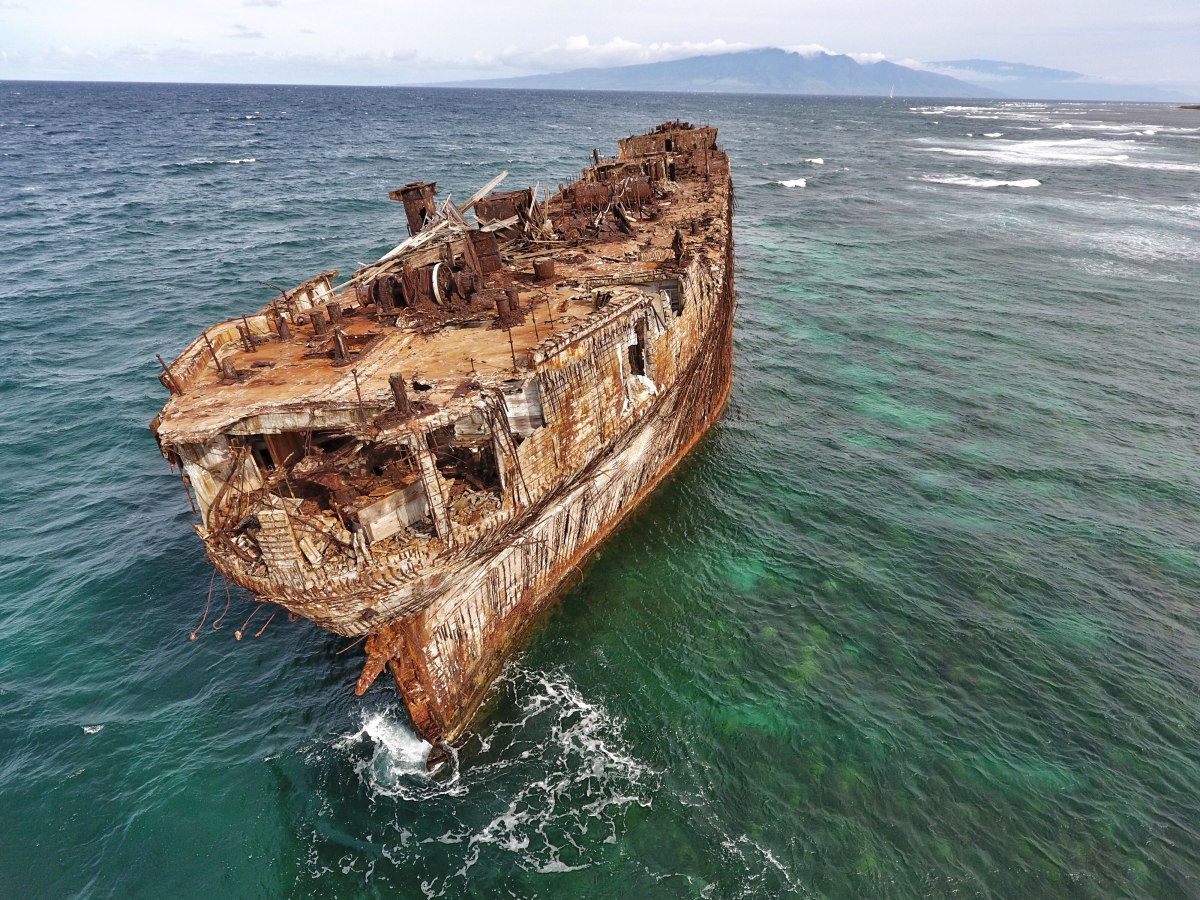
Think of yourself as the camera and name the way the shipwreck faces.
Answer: facing away from the viewer and to the right of the viewer
